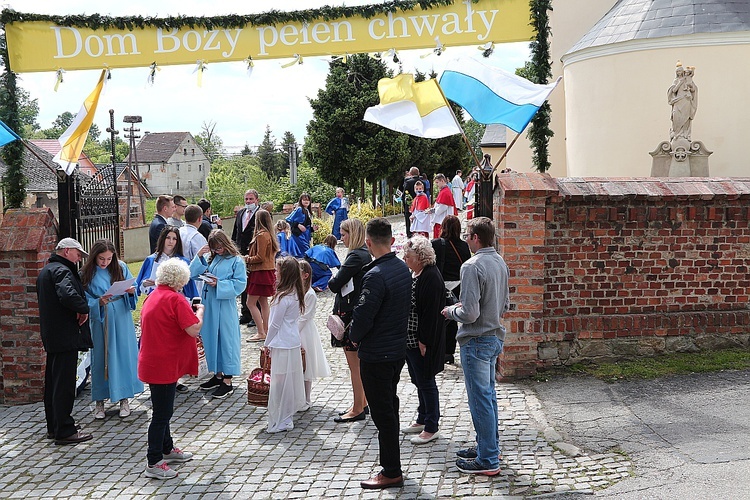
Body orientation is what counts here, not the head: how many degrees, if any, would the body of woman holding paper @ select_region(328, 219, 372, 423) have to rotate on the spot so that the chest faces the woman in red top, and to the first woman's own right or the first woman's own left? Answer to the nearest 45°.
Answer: approximately 45° to the first woman's own left

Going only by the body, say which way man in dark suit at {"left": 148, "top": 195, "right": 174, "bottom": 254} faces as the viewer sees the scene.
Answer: to the viewer's right

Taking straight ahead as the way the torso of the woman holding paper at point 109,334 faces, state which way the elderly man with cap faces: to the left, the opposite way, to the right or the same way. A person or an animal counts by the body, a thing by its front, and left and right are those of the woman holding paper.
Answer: to the left

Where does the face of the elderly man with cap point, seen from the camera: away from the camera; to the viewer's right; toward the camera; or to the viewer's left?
to the viewer's right

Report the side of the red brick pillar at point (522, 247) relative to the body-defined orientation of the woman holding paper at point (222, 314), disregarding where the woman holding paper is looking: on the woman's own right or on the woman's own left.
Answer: on the woman's own left

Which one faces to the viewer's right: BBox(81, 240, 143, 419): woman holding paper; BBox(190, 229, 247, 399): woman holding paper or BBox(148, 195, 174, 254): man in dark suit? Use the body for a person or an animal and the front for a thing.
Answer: the man in dark suit

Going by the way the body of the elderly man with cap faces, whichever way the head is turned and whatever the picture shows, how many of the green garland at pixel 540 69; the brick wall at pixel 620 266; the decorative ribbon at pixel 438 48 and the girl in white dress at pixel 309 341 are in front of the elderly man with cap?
4

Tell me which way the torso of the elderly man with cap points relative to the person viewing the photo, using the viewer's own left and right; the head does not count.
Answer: facing to the right of the viewer

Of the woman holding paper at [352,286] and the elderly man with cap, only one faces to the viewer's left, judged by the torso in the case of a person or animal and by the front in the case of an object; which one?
the woman holding paper

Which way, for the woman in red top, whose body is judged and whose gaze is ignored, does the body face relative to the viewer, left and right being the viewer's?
facing away from the viewer and to the right of the viewer

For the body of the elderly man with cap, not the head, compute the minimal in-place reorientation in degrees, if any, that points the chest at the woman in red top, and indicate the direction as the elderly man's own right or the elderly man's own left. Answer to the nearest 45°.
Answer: approximately 45° to the elderly man's own right
